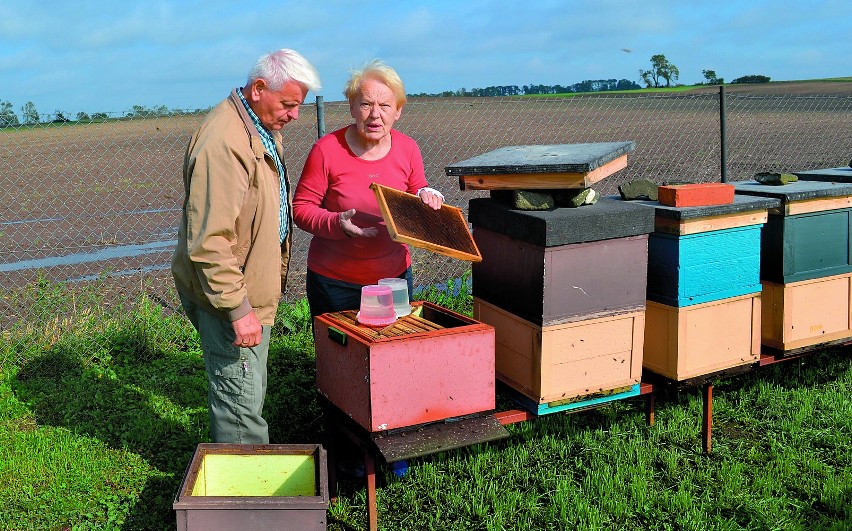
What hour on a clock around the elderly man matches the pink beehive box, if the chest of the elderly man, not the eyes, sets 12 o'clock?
The pink beehive box is roughly at 12 o'clock from the elderly man.

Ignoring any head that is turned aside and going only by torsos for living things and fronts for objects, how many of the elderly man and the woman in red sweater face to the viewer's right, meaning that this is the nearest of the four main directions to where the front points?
1

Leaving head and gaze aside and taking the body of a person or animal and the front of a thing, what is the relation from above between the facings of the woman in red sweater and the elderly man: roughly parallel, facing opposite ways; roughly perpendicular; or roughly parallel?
roughly perpendicular

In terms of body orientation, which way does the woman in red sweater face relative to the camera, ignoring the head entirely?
toward the camera

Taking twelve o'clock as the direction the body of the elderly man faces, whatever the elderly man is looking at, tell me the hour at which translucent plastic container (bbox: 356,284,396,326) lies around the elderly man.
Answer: The translucent plastic container is roughly at 11 o'clock from the elderly man.

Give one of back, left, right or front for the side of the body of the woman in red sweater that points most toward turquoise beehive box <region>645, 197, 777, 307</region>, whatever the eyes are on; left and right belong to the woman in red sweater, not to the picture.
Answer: left

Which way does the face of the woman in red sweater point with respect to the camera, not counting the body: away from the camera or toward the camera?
toward the camera

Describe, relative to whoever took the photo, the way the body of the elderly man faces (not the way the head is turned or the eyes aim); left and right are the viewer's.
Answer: facing to the right of the viewer

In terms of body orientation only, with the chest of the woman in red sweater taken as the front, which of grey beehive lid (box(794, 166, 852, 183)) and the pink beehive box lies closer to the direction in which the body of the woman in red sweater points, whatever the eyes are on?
the pink beehive box

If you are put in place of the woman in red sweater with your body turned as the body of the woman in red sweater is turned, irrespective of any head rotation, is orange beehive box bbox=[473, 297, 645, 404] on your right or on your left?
on your left
